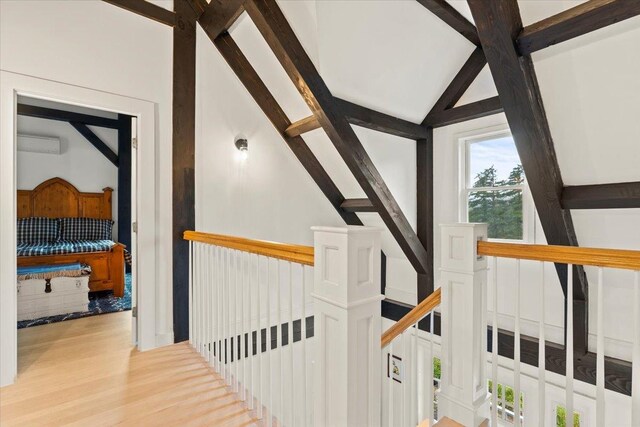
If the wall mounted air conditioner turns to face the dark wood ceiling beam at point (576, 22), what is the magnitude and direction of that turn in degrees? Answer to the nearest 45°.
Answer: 0° — it already faces it

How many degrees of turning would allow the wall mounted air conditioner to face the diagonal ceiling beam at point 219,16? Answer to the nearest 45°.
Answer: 0° — it already faces it

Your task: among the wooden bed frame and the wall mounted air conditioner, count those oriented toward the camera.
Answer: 2

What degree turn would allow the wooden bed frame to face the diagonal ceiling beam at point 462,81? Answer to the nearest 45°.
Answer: approximately 45° to its left

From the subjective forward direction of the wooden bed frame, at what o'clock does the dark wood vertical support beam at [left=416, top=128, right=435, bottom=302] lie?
The dark wood vertical support beam is roughly at 11 o'clock from the wooden bed frame.

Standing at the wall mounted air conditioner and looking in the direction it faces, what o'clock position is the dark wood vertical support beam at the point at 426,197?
The dark wood vertical support beam is roughly at 11 o'clock from the wall mounted air conditioner.

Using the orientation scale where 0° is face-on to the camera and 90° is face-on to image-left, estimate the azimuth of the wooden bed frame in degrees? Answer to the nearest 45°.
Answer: approximately 0°

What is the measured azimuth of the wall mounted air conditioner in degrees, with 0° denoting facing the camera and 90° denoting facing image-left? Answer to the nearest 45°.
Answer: approximately 0°

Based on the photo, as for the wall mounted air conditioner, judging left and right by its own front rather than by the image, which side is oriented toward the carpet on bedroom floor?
front
